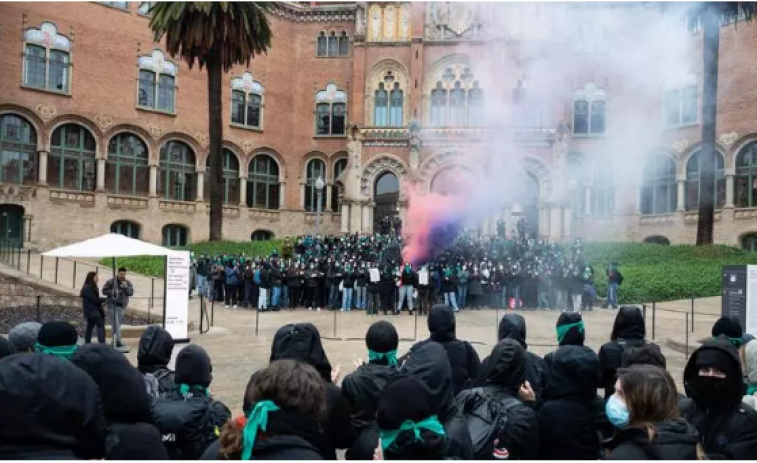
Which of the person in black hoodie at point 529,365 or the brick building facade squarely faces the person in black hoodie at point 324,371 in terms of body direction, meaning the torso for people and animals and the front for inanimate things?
the brick building facade

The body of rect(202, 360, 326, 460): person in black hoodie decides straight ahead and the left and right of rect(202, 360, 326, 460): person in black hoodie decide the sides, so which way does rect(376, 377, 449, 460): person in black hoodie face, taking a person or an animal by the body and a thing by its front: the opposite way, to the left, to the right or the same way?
the same way

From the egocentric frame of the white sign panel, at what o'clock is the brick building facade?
The brick building facade is roughly at 7 o'clock from the white sign panel.

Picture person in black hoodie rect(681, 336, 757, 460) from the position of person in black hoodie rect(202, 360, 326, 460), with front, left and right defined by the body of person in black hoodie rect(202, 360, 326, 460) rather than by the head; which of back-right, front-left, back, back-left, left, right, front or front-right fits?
right

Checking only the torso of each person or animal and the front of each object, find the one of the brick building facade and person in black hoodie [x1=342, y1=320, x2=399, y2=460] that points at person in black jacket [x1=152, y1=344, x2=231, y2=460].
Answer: the brick building facade

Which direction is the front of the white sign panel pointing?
toward the camera

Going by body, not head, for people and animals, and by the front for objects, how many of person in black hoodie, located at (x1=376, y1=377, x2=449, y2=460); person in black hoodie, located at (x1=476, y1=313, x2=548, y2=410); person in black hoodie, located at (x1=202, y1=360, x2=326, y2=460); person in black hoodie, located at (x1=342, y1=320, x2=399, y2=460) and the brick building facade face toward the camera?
1

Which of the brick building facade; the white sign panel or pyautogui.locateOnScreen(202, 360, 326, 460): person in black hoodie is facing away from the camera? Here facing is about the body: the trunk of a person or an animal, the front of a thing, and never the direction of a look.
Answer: the person in black hoodie

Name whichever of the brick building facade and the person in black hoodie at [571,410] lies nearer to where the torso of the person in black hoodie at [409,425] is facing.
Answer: the brick building facade

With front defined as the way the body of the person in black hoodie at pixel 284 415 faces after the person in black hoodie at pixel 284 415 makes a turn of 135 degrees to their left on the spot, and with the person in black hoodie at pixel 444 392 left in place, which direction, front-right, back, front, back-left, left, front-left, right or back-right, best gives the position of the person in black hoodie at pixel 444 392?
back

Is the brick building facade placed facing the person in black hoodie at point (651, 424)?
yes

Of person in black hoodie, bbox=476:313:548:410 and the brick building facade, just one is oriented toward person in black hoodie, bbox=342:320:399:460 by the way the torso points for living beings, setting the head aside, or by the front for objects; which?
the brick building facade

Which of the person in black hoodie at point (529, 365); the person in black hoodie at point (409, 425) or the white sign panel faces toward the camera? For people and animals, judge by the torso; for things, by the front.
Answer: the white sign panel

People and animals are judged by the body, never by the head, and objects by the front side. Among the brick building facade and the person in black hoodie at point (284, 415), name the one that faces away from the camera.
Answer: the person in black hoodie

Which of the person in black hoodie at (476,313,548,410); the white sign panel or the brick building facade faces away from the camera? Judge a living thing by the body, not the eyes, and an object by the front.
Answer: the person in black hoodie

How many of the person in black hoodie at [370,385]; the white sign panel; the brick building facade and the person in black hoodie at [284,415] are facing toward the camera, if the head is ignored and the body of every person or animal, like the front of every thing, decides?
2

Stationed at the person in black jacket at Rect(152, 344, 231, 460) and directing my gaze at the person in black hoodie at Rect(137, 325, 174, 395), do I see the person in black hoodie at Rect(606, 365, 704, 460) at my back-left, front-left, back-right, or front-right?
back-right

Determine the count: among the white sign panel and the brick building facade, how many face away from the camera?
0

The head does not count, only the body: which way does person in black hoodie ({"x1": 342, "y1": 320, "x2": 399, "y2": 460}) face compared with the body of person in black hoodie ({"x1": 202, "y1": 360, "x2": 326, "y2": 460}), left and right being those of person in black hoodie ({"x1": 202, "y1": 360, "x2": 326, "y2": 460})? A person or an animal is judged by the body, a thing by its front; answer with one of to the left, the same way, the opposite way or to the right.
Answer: the same way

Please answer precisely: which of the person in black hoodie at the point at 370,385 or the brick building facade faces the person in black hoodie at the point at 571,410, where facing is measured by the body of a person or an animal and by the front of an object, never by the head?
the brick building facade

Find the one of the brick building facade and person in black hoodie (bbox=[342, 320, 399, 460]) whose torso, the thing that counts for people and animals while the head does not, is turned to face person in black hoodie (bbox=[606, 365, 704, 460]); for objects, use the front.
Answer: the brick building facade

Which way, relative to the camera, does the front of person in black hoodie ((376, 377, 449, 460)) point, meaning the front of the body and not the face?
away from the camera

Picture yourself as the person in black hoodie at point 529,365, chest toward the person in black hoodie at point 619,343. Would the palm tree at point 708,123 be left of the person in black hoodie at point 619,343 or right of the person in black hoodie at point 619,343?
left

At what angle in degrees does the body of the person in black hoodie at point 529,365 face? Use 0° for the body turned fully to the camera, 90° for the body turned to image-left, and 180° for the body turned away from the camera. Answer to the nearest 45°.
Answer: approximately 180°

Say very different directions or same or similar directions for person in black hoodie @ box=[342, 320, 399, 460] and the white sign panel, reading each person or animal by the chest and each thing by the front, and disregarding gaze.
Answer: very different directions
